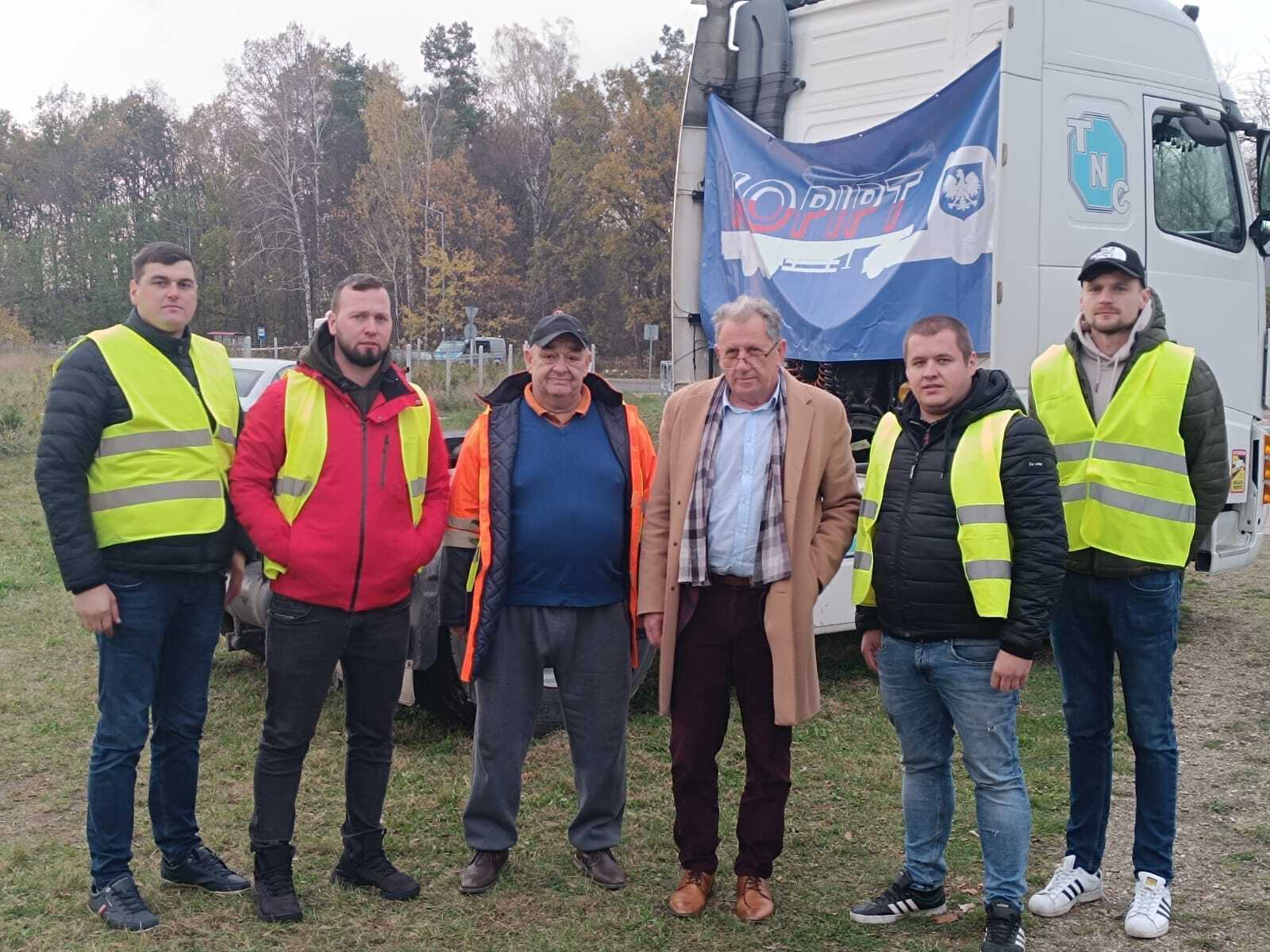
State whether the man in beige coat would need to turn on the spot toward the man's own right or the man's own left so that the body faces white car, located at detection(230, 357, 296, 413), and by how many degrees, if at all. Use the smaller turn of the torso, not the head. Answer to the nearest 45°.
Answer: approximately 135° to the man's own right

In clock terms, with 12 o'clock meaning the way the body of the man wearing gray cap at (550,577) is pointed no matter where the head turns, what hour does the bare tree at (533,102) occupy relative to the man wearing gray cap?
The bare tree is roughly at 6 o'clock from the man wearing gray cap.

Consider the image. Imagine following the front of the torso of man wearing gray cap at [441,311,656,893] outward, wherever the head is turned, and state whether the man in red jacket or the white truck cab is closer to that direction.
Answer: the man in red jacket

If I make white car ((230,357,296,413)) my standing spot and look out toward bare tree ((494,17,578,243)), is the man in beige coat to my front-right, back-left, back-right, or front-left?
back-right

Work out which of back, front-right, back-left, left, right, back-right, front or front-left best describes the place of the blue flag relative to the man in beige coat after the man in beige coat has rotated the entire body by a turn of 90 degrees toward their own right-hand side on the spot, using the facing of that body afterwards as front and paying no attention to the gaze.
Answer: right

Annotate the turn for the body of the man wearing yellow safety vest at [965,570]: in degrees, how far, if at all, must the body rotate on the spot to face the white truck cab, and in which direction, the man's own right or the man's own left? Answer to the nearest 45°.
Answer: approximately 135° to the man's own right

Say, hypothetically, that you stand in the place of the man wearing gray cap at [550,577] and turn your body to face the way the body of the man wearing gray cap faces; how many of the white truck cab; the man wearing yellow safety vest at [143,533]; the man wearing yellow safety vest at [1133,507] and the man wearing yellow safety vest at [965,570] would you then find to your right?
1

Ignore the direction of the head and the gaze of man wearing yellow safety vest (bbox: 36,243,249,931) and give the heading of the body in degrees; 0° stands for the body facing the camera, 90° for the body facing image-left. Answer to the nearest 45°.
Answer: approximately 315°

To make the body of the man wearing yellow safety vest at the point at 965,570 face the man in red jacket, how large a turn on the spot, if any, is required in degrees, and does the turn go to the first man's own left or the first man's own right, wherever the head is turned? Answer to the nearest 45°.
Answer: approximately 45° to the first man's own right

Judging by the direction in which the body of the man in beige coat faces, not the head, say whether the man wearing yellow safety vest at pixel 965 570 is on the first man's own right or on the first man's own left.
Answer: on the first man's own left

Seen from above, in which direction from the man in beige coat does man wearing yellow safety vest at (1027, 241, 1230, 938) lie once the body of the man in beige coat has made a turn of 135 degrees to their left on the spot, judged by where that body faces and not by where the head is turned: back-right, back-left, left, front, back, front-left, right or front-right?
front-right
